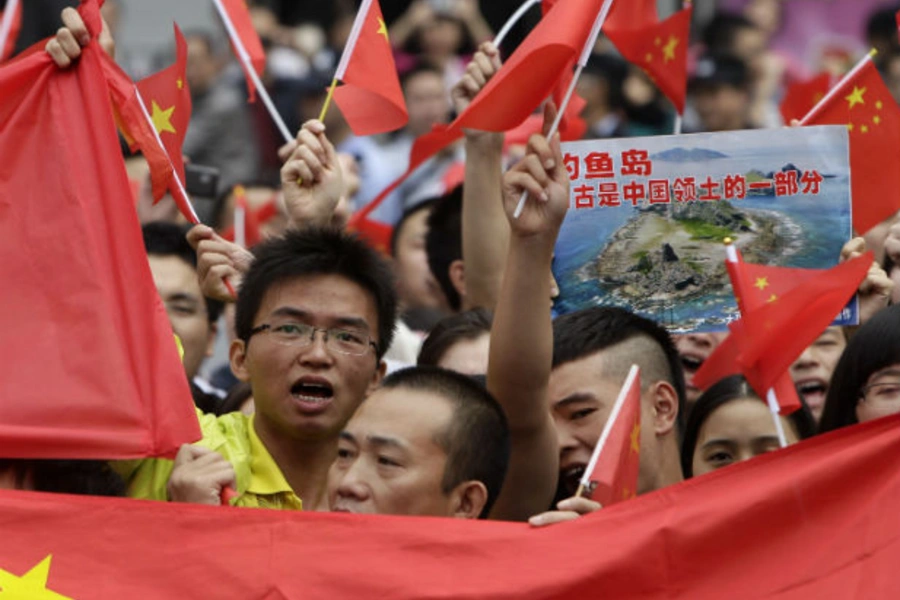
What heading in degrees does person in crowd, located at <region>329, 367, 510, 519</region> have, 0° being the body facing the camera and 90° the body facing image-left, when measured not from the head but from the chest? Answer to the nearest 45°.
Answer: approximately 45°

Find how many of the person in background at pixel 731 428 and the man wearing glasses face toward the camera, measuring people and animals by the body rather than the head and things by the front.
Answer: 2

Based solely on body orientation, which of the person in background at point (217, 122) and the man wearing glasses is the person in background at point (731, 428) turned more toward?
the man wearing glasses

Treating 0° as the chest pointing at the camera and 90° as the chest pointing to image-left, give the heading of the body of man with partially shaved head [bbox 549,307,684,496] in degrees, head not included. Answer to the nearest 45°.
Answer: approximately 45°

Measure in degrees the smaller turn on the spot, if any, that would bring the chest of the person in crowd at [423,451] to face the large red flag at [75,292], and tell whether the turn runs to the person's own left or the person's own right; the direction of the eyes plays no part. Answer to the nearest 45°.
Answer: approximately 45° to the person's own right

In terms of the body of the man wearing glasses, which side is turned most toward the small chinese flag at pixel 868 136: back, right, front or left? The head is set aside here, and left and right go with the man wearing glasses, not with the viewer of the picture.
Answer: left

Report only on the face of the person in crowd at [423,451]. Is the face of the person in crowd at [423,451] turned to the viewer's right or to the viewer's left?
to the viewer's left

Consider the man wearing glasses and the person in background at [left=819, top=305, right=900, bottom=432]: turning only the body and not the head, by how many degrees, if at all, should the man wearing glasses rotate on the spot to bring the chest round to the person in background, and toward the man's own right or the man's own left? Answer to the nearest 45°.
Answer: approximately 90° to the man's own left
